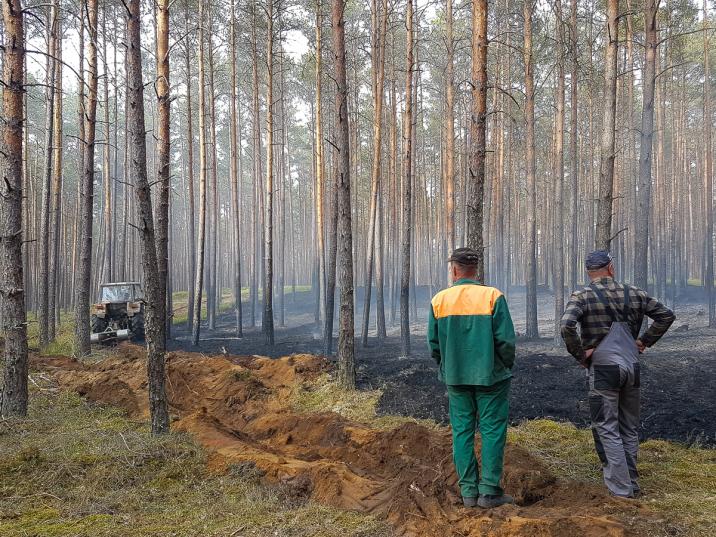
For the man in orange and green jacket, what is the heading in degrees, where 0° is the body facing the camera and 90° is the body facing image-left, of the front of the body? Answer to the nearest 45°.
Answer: approximately 180°

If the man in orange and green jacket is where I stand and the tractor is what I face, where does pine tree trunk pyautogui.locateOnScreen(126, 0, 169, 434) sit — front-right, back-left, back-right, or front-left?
front-left

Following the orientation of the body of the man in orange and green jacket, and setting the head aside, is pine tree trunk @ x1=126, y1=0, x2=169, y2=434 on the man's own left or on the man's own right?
on the man's own left

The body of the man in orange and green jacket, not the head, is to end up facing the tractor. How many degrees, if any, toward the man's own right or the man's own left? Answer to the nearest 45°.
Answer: approximately 45° to the man's own left

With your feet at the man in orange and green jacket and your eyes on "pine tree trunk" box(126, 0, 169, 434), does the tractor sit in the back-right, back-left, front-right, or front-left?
front-right
